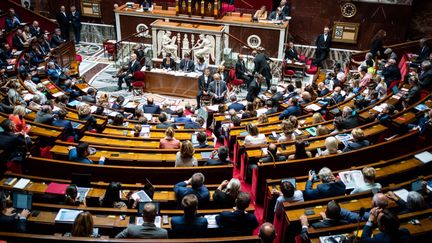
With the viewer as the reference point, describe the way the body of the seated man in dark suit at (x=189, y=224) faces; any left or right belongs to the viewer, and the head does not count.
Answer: facing away from the viewer

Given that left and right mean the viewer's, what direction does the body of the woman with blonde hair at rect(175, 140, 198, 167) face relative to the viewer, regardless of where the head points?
facing away from the viewer

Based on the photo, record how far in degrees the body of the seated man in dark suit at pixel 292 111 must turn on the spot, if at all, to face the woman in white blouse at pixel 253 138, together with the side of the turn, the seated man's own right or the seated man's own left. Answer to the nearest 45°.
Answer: approximately 135° to the seated man's own left

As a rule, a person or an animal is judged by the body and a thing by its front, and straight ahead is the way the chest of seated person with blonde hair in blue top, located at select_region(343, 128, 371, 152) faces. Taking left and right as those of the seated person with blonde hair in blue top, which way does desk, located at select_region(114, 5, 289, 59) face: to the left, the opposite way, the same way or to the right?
the opposite way

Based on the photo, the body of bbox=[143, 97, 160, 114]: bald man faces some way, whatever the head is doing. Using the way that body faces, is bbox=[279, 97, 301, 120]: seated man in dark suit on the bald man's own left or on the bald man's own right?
on the bald man's own right

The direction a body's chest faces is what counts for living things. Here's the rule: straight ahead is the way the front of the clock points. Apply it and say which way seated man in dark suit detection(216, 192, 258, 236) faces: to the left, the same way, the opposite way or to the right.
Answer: the opposite way

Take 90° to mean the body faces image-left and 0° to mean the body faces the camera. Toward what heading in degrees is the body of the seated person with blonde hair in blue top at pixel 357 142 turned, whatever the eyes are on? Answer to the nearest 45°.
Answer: approximately 135°

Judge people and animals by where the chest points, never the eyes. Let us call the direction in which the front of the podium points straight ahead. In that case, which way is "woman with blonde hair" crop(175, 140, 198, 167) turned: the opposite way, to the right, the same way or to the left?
the opposite way

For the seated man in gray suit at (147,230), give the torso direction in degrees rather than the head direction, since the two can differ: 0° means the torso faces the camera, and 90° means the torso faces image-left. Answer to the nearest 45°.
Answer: approximately 180°

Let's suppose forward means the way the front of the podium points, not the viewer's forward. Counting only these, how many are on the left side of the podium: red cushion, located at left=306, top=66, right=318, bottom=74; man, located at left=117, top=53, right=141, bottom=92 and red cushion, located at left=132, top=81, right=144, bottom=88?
1

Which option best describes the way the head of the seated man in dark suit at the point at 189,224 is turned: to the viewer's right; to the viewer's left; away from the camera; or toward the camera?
away from the camera

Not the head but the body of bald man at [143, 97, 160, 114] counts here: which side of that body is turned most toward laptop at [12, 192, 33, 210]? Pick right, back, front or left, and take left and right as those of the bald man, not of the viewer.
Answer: back

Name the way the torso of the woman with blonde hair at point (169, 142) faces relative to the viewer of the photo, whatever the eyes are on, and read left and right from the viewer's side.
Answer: facing away from the viewer

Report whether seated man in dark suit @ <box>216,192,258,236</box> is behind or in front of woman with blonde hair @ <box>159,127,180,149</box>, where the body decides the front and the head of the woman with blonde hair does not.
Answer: behind

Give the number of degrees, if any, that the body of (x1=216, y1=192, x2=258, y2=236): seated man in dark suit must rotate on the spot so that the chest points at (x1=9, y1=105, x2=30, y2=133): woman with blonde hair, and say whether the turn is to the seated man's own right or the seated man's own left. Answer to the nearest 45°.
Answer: approximately 45° to the seated man's own left

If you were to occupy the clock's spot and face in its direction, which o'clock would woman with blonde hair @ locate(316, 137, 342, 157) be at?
The woman with blonde hair is roughly at 12 o'clock from the clock.

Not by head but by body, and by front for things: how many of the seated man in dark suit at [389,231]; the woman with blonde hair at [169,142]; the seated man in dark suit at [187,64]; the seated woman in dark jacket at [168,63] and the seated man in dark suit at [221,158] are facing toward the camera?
2
